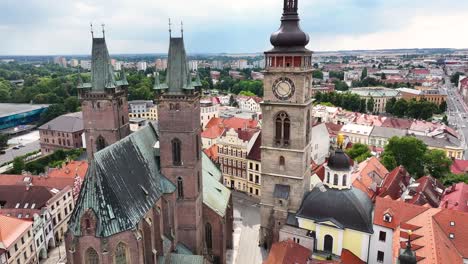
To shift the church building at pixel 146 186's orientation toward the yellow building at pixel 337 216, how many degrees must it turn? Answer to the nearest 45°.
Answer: approximately 45° to its right

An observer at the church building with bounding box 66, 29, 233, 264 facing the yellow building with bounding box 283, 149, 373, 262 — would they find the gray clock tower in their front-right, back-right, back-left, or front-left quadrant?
front-left

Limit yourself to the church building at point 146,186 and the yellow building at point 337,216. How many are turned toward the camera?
1

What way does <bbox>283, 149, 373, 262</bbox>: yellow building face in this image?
toward the camera

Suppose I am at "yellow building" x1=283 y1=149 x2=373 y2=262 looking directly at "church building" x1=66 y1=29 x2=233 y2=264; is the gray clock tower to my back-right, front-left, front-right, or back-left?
front-right

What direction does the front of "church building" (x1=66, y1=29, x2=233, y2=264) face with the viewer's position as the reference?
facing away from the viewer and to the right of the viewer

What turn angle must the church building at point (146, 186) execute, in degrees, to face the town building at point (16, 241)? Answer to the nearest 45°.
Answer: approximately 90° to its left

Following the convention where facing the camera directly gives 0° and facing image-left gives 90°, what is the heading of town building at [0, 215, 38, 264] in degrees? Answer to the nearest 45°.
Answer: approximately 315°
